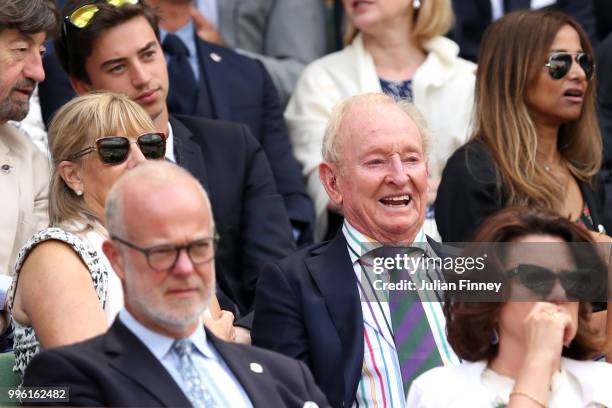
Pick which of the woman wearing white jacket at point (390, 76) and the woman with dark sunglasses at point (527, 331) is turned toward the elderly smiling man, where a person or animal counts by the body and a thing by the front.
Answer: the woman wearing white jacket

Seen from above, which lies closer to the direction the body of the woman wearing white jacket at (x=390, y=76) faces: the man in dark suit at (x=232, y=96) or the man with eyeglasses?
the man with eyeglasses

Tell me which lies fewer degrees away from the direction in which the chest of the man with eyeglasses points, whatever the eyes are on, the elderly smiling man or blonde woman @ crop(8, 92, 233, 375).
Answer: the elderly smiling man

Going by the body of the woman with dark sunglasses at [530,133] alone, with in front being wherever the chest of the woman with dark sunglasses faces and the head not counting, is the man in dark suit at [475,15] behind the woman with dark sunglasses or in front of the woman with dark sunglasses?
behind

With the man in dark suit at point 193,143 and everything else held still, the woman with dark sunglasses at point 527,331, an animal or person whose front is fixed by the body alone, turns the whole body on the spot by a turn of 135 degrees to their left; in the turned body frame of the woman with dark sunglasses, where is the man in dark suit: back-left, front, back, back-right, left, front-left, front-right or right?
front-left
